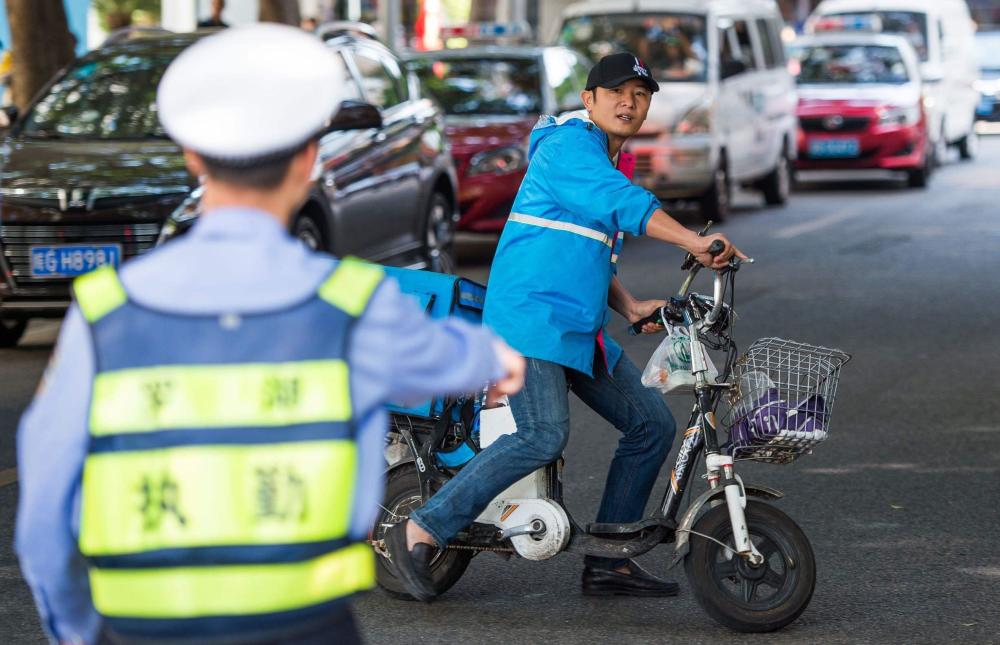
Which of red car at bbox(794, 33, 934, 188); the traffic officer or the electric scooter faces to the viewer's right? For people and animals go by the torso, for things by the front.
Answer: the electric scooter

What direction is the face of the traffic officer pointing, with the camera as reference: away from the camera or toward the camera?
away from the camera

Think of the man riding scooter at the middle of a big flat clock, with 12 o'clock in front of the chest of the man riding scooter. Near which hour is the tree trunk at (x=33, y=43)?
The tree trunk is roughly at 8 o'clock from the man riding scooter.

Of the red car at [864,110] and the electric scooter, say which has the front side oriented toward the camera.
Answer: the red car

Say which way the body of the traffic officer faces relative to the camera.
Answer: away from the camera

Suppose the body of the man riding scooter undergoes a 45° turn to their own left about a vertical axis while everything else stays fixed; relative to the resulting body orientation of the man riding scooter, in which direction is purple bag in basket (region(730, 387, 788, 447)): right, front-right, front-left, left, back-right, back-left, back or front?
front-right

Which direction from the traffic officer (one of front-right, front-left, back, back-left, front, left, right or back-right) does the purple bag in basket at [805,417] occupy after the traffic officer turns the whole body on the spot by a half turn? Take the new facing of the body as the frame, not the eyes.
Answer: back-left

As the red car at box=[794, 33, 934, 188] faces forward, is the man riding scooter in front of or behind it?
in front

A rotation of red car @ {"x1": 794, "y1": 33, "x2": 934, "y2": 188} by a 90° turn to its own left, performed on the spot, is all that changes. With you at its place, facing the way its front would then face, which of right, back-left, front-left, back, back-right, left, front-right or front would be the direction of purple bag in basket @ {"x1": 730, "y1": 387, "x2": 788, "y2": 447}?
right

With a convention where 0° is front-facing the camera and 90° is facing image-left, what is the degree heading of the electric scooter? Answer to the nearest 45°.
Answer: approximately 270°

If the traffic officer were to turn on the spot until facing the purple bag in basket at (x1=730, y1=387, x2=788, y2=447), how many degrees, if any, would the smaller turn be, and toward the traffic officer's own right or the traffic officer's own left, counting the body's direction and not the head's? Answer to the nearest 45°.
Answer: approximately 45° to the traffic officer's own right

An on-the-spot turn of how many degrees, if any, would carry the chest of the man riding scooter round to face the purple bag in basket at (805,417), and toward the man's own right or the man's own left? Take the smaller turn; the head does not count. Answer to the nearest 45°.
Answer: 0° — they already face it

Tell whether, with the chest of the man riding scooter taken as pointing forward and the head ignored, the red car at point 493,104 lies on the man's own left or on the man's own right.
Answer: on the man's own left

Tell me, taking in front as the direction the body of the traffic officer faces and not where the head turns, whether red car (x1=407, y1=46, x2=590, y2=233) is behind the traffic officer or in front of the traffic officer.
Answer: in front

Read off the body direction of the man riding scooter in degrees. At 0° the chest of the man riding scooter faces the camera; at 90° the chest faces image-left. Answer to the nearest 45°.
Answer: approximately 270°

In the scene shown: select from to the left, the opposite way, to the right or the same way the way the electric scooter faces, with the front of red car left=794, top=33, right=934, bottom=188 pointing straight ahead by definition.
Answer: to the left

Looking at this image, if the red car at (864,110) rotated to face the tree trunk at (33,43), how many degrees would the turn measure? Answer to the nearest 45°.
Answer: approximately 45° to its right
